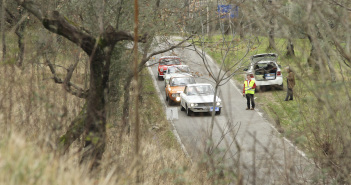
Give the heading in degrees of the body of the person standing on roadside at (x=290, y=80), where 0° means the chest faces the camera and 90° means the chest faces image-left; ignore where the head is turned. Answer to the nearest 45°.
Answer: approximately 90°
